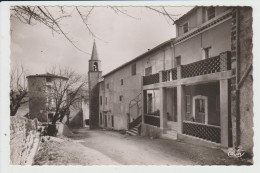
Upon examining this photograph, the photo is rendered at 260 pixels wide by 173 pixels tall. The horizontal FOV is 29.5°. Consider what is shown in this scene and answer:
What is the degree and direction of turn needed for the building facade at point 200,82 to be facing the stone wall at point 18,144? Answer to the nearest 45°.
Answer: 0° — it already faces it

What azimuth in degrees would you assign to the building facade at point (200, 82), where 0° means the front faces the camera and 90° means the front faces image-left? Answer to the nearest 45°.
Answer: approximately 45°

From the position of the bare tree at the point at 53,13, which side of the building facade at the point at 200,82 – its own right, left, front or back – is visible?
front
